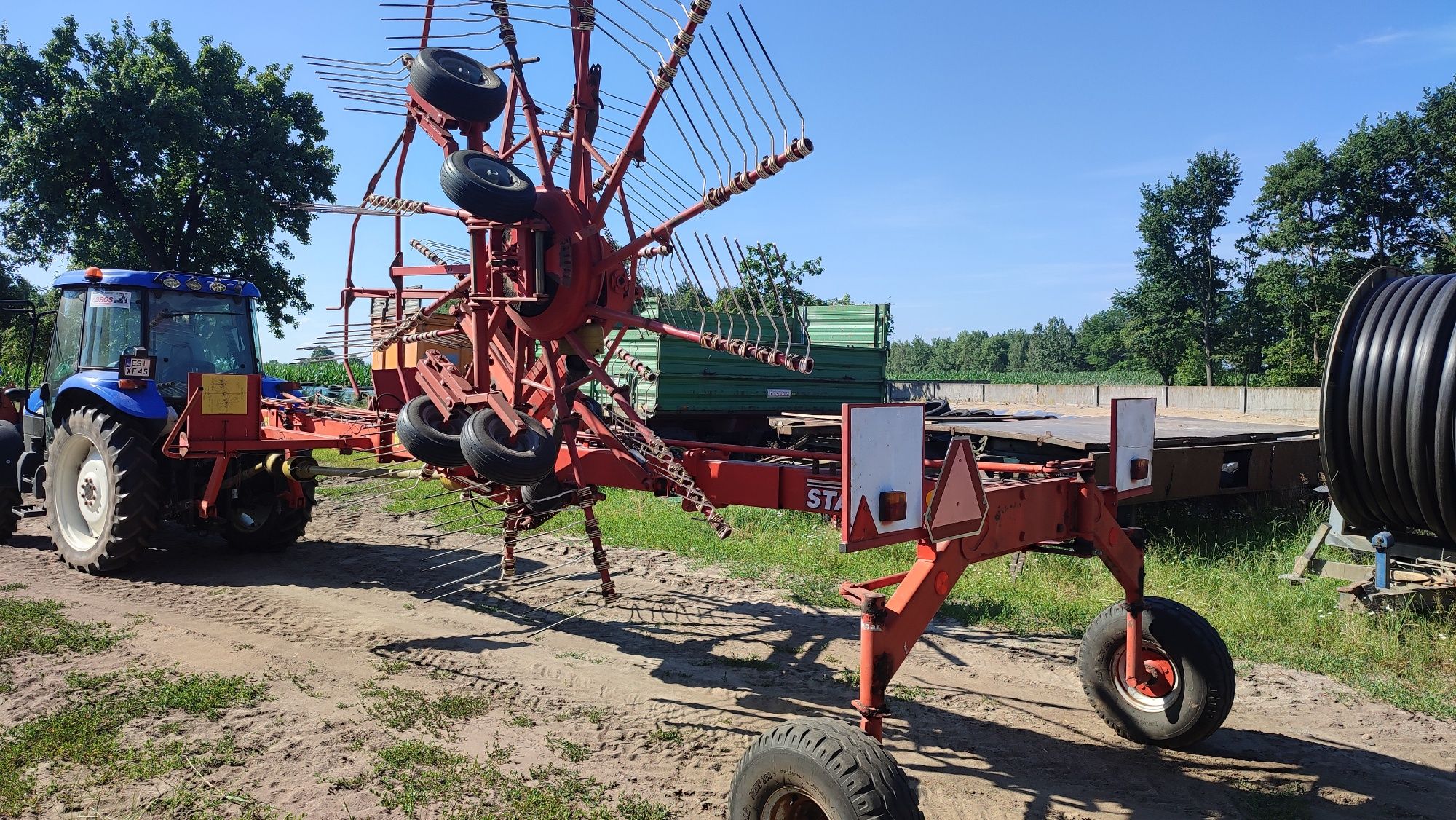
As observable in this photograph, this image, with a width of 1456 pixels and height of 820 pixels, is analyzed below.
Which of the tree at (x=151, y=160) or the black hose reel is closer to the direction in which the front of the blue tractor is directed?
the tree

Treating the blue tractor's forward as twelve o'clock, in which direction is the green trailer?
The green trailer is roughly at 4 o'clock from the blue tractor.

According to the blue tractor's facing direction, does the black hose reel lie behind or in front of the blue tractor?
behind

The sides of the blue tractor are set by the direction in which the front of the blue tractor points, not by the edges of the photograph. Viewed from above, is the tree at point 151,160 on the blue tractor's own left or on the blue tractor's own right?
on the blue tractor's own right

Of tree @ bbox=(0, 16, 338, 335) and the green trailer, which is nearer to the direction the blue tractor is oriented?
the tree

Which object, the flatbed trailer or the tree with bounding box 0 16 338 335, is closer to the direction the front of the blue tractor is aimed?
the tree

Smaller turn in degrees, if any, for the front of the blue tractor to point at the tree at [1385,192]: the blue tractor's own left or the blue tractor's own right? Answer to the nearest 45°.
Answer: approximately 135° to the blue tractor's own right

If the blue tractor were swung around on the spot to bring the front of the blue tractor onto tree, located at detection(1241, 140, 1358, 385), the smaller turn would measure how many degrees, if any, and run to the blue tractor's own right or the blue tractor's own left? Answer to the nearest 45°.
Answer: approximately 135° to the blue tractor's own right

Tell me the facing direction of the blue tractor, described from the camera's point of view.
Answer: facing away from the viewer and to the left of the viewer
